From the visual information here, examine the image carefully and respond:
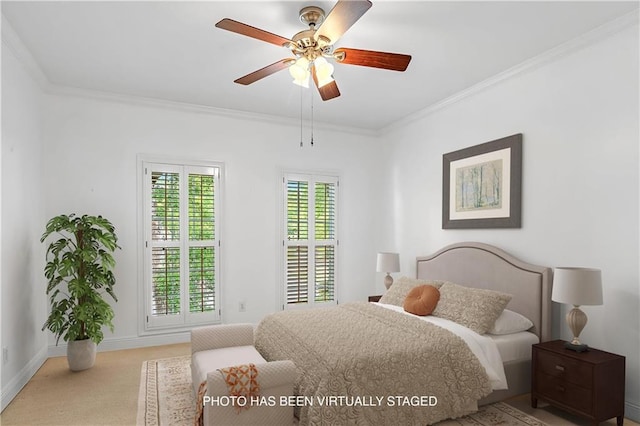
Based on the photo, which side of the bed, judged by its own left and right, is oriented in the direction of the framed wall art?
back

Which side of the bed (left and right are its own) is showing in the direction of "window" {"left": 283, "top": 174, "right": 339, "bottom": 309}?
right

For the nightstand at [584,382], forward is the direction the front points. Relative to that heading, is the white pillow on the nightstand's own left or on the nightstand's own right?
on the nightstand's own right

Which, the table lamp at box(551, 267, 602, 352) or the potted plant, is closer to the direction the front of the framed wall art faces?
the potted plant

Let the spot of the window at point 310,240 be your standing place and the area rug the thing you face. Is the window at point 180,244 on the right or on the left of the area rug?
right

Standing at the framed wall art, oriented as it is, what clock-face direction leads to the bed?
The bed is roughly at 11 o'clock from the framed wall art.

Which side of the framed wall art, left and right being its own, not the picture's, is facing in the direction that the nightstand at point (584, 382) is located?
left

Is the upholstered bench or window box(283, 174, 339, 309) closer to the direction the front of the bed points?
the upholstered bench
